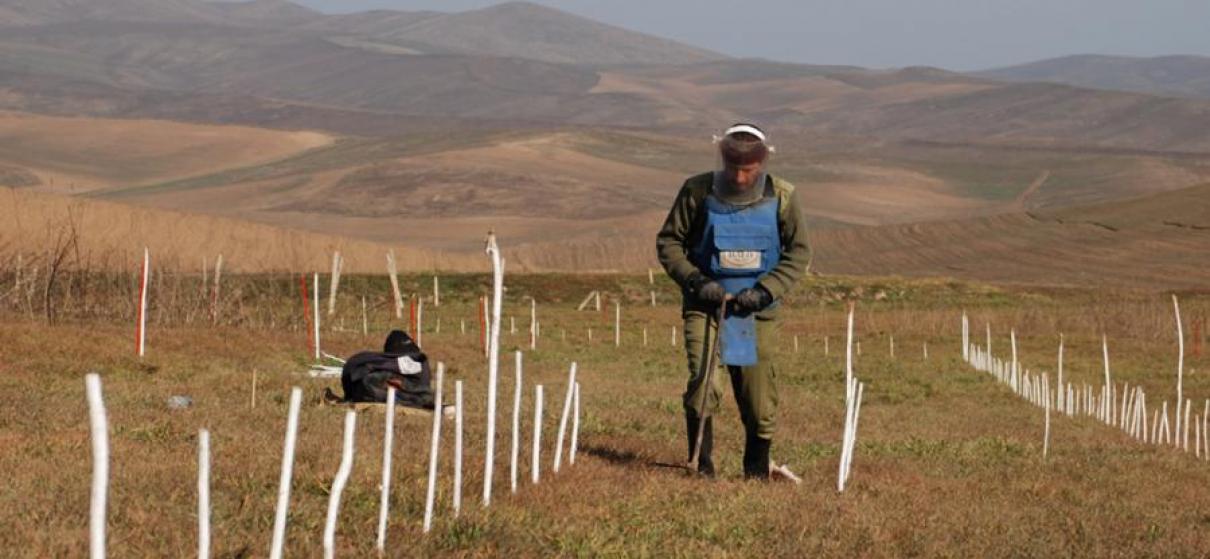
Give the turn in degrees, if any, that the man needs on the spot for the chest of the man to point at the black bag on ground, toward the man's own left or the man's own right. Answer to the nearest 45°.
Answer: approximately 135° to the man's own right

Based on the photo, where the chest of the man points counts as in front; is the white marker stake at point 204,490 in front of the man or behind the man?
in front

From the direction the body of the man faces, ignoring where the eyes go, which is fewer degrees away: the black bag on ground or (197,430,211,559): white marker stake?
the white marker stake

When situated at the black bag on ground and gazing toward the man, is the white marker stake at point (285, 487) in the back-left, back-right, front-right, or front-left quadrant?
front-right

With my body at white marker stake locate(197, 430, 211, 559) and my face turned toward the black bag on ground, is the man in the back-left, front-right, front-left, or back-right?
front-right

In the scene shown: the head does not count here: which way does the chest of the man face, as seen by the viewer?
toward the camera

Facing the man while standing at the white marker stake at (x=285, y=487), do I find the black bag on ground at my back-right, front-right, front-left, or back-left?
front-left

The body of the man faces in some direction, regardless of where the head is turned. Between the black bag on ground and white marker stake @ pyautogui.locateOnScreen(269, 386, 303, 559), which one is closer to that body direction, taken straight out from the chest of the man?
the white marker stake
